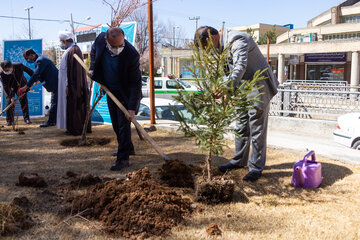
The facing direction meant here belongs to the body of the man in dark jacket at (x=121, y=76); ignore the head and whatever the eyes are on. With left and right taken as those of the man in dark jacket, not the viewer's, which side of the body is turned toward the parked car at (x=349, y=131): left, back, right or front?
left

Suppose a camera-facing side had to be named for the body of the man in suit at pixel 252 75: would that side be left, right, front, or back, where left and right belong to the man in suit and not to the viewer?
left

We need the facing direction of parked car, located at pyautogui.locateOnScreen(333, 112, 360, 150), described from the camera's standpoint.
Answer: facing to the right of the viewer

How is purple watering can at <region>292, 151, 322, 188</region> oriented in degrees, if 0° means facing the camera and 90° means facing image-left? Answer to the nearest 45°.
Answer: approximately 45°

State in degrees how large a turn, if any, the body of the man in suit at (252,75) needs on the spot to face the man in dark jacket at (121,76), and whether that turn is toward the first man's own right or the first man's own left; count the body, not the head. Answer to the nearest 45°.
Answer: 0° — they already face them

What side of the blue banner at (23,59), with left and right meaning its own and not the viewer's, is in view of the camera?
front

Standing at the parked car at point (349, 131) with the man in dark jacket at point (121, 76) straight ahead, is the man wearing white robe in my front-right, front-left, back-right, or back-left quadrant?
front-right

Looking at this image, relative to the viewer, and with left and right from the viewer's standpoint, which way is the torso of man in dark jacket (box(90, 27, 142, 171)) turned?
facing the viewer
